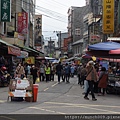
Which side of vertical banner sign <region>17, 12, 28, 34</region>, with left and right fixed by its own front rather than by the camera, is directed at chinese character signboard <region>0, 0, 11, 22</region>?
front

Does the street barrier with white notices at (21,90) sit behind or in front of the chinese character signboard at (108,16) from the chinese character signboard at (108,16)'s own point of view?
in front

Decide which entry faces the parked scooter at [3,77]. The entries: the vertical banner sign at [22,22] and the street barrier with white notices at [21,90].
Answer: the vertical banner sign

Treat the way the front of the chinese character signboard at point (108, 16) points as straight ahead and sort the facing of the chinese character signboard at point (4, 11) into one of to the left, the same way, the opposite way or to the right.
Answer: the same way

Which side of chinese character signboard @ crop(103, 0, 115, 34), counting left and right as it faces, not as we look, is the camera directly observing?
front

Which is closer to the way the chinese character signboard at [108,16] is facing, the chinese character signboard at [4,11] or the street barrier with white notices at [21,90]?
the street barrier with white notices

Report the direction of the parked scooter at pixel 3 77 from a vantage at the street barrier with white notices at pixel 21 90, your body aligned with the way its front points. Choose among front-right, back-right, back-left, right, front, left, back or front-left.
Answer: back

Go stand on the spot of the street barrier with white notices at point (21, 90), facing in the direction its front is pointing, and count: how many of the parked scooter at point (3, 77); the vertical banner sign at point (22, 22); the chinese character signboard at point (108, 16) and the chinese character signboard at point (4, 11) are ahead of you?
0

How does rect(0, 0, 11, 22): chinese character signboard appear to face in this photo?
toward the camera

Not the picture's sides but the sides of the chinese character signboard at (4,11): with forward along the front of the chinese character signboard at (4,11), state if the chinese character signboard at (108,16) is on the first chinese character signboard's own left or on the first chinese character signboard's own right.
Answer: on the first chinese character signboard's own left

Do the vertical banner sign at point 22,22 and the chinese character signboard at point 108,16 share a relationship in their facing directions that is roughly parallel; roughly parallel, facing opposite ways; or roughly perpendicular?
roughly parallel

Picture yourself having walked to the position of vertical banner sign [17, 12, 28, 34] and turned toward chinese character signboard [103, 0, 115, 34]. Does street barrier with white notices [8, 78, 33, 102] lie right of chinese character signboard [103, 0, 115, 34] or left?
right

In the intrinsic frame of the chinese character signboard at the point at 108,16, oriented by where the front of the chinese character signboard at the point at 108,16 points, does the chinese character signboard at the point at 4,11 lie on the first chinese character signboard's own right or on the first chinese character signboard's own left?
on the first chinese character signboard's own right

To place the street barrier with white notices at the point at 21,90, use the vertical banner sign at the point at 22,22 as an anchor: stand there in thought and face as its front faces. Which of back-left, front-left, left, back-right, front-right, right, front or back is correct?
front

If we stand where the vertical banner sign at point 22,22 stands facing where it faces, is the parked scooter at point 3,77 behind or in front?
in front
